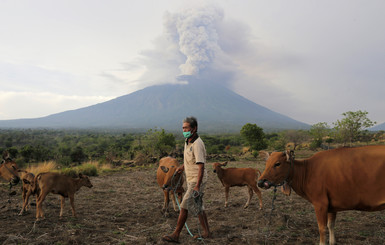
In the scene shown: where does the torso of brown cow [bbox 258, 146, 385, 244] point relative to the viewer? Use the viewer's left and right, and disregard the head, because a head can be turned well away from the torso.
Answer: facing to the left of the viewer

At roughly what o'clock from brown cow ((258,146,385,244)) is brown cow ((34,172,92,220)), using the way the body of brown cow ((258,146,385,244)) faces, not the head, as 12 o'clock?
brown cow ((34,172,92,220)) is roughly at 12 o'clock from brown cow ((258,146,385,244)).

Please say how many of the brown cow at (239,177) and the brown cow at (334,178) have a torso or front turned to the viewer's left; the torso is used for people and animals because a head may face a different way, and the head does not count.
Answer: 2

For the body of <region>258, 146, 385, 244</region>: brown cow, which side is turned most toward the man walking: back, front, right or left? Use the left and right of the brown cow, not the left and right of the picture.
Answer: front

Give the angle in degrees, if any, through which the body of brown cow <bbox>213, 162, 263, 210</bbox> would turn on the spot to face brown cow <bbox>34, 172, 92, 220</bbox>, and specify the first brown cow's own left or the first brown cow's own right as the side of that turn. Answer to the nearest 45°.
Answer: approximately 45° to the first brown cow's own left

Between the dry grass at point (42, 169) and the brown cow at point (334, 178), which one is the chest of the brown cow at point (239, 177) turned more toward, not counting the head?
the dry grass

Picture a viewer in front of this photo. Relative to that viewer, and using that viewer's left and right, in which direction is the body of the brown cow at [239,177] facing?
facing to the left of the viewer

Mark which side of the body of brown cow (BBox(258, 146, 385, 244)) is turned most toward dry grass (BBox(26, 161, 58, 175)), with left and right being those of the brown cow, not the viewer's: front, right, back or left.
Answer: front

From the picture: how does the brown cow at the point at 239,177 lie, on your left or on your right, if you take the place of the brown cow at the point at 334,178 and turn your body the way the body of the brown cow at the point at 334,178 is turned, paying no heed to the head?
on your right
